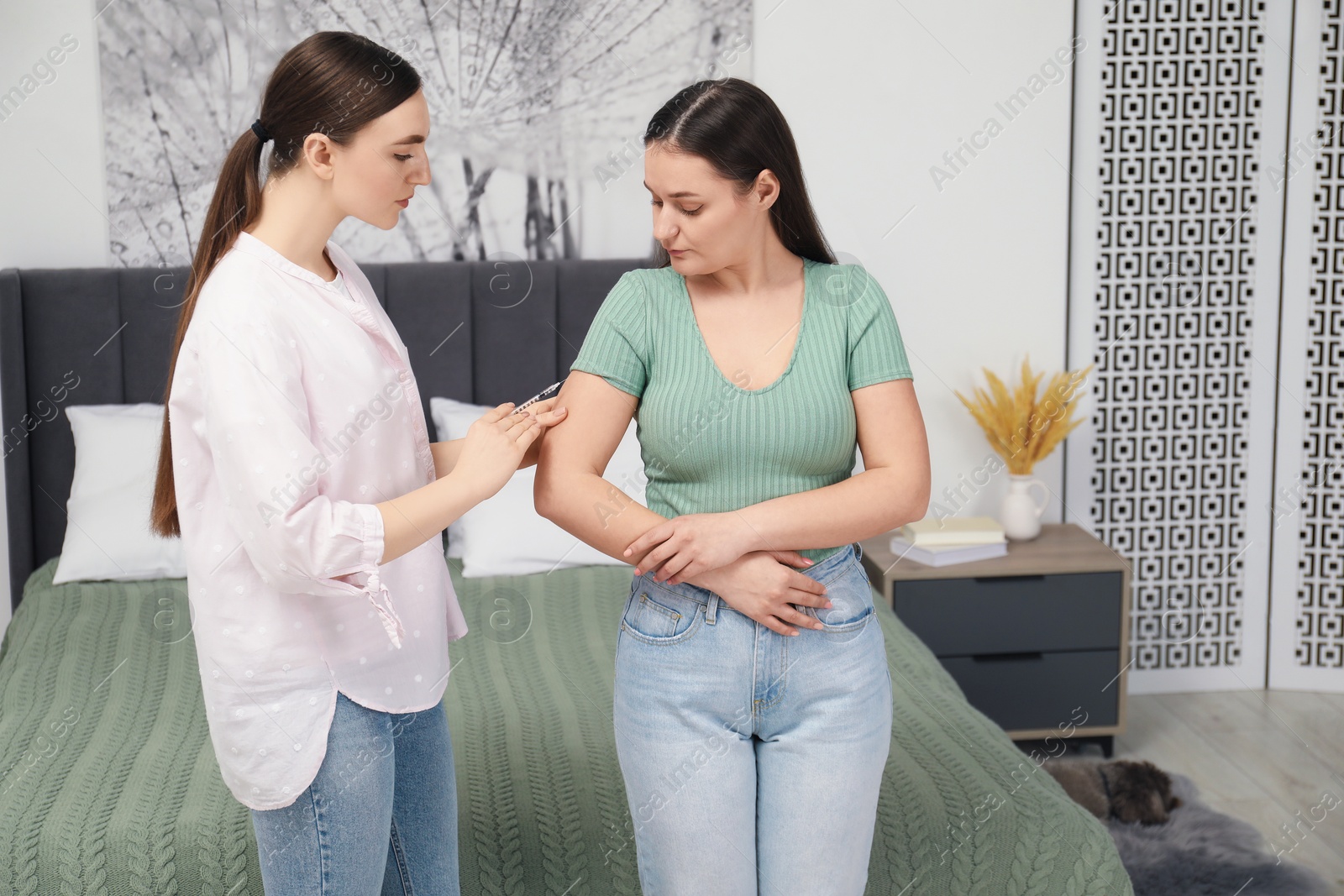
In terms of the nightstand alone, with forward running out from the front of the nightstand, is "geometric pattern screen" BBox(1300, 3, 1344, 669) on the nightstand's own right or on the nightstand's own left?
on the nightstand's own left

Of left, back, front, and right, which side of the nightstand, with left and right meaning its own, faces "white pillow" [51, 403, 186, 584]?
right

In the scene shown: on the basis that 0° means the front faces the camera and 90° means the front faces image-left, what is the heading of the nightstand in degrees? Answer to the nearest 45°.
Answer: approximately 0°
